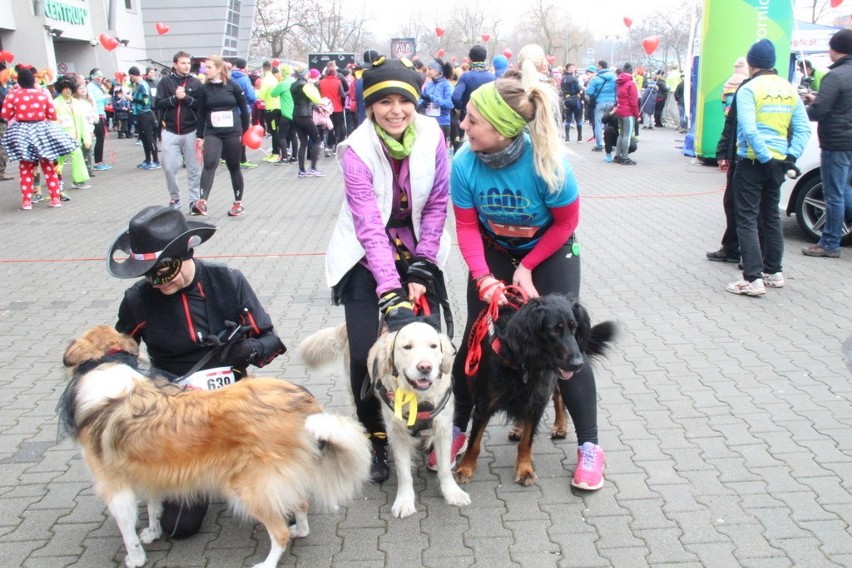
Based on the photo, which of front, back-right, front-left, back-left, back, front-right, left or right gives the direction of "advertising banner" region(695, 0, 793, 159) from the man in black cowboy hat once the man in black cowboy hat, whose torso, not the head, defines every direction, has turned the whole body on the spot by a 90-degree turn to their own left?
front-left

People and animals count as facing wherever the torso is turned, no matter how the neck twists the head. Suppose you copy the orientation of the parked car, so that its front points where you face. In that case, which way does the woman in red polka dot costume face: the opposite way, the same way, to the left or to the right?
to the right

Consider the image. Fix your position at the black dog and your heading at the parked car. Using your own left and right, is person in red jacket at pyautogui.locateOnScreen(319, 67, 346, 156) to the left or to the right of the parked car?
left

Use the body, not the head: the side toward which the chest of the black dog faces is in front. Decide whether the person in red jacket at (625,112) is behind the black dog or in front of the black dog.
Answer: behind

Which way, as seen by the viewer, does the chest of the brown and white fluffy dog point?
to the viewer's left

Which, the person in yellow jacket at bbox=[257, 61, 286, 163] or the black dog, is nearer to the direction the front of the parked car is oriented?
the black dog

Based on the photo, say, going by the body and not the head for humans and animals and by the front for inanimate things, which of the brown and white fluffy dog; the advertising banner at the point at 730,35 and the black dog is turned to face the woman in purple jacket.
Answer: the advertising banner

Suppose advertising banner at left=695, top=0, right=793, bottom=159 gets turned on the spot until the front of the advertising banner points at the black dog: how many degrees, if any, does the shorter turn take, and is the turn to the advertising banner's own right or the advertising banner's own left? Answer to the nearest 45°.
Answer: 0° — it already faces it
